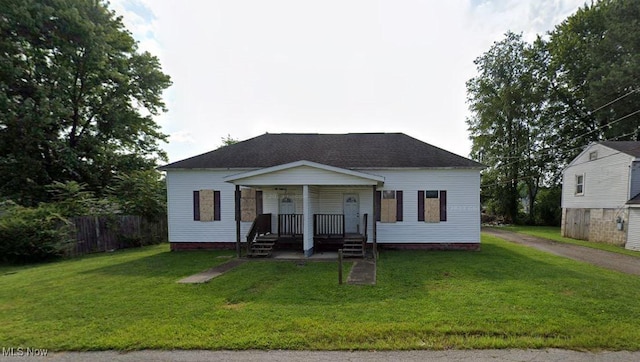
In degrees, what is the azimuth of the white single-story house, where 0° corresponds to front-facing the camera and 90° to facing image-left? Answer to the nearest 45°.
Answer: approximately 0°

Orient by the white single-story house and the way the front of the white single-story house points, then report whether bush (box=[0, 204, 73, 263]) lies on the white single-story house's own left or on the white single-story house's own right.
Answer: on the white single-story house's own right
